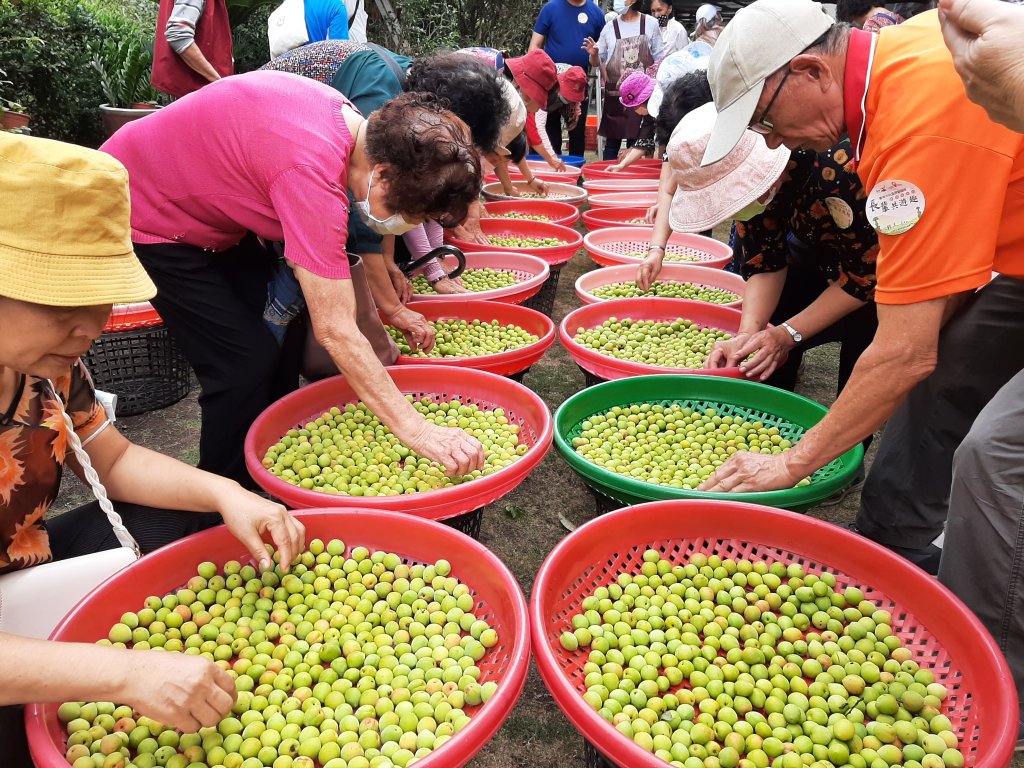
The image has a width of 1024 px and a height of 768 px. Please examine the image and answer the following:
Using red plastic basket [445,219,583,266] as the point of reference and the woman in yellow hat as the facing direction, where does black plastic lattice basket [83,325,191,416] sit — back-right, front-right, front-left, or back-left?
front-right

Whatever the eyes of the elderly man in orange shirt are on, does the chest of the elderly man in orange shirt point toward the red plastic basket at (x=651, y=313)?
no

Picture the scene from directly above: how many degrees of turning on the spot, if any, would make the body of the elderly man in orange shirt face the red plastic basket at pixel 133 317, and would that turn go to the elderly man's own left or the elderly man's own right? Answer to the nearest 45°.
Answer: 0° — they already face it

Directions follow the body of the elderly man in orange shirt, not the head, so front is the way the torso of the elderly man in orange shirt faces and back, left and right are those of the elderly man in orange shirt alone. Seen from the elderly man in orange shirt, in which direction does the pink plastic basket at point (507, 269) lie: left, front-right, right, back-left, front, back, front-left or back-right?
front-right

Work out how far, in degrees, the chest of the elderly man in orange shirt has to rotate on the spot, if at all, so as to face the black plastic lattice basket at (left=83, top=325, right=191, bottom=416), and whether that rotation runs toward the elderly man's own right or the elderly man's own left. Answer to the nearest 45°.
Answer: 0° — they already face it

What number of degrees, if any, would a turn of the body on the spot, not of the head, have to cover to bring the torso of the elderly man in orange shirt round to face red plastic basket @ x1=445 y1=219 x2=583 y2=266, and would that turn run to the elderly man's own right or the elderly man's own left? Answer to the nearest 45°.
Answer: approximately 45° to the elderly man's own right

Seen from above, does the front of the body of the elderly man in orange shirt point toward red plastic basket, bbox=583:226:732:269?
no

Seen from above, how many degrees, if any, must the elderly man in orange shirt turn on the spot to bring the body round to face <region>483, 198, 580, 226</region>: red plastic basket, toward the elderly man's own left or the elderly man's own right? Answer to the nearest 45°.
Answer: approximately 45° to the elderly man's own right

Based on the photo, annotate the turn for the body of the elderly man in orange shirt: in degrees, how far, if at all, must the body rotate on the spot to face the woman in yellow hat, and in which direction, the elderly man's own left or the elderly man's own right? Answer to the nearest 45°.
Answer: approximately 45° to the elderly man's own left

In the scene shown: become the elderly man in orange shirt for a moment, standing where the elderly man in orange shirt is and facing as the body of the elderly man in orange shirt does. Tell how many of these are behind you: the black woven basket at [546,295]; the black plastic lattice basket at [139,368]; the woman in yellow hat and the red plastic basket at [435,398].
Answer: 0

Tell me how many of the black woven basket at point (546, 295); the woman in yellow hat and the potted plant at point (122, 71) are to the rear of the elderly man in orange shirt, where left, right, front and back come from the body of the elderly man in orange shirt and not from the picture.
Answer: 0

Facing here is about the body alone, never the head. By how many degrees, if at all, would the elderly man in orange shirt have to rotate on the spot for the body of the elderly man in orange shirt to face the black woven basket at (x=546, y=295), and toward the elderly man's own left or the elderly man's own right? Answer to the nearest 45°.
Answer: approximately 45° to the elderly man's own right

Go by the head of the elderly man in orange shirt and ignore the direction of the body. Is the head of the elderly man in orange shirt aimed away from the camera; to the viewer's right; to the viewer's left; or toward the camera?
to the viewer's left

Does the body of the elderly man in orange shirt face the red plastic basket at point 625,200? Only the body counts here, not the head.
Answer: no

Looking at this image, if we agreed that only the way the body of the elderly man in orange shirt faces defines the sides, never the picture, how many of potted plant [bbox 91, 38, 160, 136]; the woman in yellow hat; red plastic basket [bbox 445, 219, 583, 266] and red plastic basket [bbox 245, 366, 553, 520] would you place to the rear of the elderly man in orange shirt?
0

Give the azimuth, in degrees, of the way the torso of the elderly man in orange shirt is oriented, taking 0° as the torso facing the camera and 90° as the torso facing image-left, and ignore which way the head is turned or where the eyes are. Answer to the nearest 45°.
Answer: approximately 90°

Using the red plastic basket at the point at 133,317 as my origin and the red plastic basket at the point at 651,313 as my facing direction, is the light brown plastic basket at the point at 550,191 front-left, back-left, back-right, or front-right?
front-left
